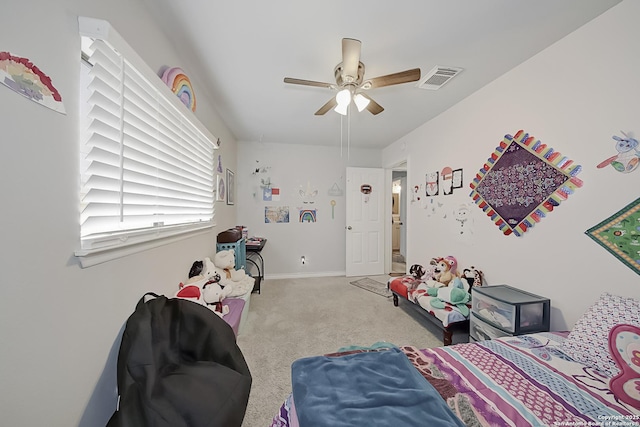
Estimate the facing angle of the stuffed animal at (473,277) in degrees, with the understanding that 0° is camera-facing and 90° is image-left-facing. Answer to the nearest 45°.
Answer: approximately 45°

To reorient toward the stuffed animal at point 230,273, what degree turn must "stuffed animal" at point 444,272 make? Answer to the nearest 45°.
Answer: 0° — it already faces it

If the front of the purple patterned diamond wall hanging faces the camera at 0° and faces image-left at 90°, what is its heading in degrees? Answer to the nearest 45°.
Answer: approximately 45°

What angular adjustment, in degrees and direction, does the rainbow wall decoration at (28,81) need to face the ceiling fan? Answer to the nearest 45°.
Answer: approximately 45° to its left

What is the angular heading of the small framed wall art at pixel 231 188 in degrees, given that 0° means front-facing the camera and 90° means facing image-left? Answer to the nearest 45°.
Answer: approximately 270°

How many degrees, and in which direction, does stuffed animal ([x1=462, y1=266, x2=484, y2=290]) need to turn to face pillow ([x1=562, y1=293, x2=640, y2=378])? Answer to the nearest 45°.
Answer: approximately 90° to its left

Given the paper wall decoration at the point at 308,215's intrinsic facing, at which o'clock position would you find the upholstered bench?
The upholstered bench is roughly at 11 o'clock from the paper wall decoration.
